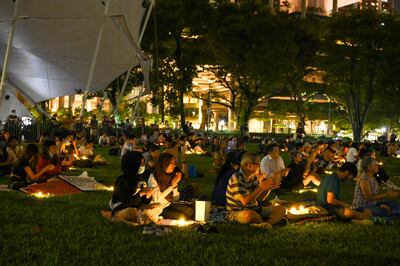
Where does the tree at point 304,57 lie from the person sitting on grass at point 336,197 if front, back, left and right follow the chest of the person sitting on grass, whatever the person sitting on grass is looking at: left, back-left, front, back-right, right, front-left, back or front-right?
left

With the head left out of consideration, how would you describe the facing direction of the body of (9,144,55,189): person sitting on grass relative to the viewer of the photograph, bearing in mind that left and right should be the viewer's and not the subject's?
facing to the right of the viewer

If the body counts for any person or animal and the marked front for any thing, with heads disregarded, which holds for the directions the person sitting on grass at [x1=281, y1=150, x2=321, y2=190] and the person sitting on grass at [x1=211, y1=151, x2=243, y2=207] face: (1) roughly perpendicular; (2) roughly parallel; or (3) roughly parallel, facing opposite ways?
roughly parallel
